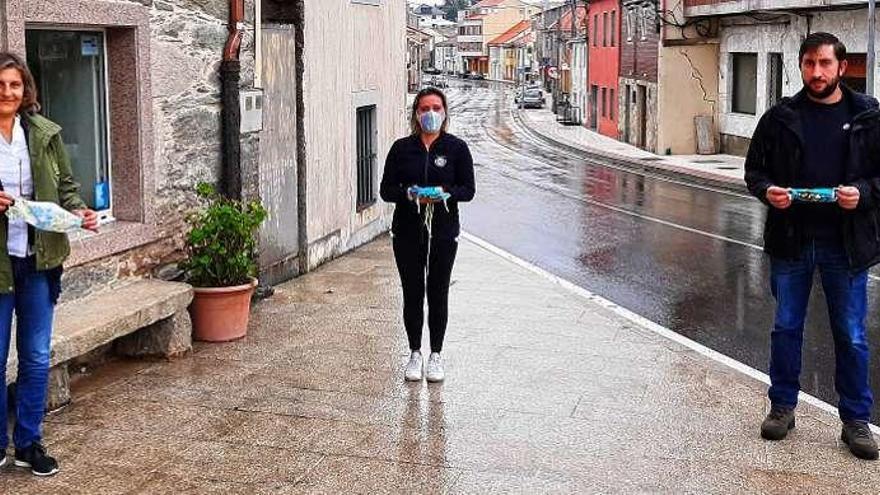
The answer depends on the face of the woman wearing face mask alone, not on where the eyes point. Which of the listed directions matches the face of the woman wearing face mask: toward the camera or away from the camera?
toward the camera

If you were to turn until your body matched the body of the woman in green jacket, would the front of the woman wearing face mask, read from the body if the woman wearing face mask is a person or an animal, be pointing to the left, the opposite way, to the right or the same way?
the same way

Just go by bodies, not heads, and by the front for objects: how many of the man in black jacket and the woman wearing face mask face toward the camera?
2

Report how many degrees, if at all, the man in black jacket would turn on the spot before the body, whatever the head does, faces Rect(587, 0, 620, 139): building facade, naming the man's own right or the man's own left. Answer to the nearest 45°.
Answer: approximately 180°

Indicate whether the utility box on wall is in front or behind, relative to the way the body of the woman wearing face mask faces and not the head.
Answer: behind

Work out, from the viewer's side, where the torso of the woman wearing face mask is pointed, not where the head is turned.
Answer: toward the camera

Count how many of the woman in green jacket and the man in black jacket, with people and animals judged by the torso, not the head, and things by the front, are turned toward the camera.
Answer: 2

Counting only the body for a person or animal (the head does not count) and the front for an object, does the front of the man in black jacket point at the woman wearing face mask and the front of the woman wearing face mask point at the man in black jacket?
no

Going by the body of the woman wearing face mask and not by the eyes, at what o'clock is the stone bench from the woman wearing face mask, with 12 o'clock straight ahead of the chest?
The stone bench is roughly at 3 o'clock from the woman wearing face mask.

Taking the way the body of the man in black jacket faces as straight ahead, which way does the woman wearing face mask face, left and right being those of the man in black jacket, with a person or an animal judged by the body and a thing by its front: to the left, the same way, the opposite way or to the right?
the same way

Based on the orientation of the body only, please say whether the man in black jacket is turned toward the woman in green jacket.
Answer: no

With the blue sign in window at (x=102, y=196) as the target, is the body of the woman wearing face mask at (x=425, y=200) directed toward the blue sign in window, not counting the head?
no

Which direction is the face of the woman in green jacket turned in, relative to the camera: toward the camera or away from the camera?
toward the camera

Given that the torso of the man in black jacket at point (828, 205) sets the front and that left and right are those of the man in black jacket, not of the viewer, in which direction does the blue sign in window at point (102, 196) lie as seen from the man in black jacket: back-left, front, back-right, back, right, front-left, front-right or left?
right

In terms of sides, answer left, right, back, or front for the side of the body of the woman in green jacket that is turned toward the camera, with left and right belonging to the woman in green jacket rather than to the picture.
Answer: front

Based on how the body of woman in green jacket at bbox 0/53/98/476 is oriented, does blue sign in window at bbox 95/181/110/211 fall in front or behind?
behind

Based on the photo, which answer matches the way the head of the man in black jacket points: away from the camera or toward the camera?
toward the camera

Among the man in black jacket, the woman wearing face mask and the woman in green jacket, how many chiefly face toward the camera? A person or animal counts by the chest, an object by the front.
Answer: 3

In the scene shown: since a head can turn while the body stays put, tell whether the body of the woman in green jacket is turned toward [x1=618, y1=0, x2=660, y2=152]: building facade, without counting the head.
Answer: no
